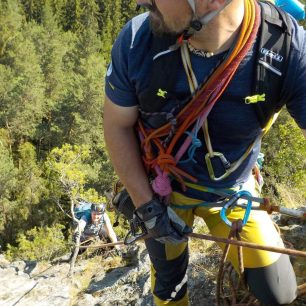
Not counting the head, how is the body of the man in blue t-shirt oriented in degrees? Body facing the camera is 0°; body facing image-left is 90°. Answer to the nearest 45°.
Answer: approximately 0°

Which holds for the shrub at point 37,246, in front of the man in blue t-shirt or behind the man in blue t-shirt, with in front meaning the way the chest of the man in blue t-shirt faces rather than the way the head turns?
behind
